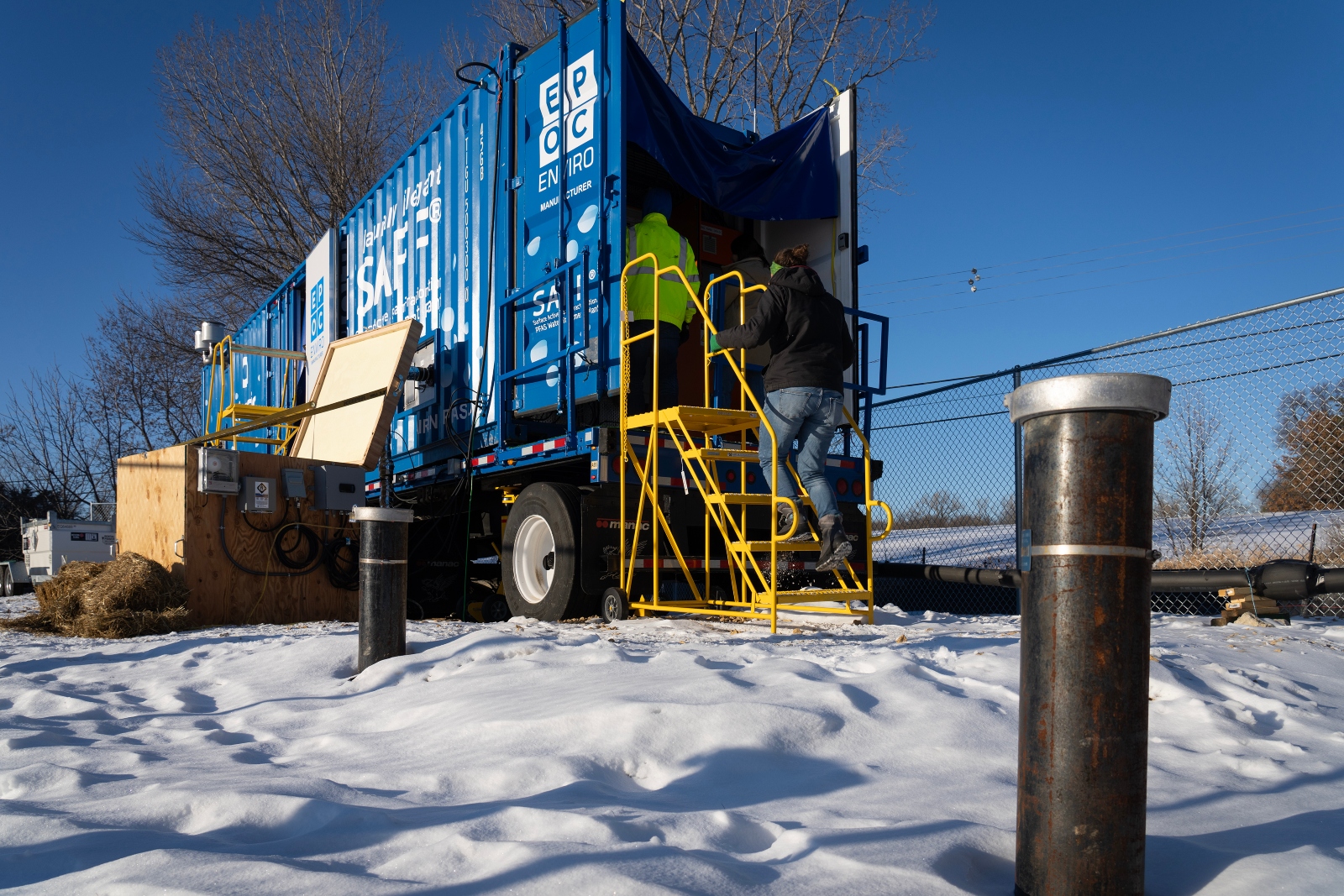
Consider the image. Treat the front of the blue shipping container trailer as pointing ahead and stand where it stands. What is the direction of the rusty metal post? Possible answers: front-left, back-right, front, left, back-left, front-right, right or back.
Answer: back-left

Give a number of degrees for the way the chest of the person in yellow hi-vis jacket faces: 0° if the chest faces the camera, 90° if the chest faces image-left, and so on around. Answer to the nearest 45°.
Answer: approximately 180°

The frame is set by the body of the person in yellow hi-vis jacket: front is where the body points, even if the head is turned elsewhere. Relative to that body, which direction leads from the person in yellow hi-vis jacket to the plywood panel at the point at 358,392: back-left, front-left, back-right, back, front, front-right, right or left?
front-left

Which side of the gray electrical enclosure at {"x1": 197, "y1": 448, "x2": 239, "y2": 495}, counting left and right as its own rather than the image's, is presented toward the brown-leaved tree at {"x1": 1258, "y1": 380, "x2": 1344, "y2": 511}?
left

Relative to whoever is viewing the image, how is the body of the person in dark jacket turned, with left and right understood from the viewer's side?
facing away from the viewer and to the left of the viewer

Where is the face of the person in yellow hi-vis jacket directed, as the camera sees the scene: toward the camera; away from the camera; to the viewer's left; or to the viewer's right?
away from the camera

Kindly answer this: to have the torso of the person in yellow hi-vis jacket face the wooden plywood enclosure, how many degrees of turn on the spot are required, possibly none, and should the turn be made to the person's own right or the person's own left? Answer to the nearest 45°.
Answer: approximately 90° to the person's own left

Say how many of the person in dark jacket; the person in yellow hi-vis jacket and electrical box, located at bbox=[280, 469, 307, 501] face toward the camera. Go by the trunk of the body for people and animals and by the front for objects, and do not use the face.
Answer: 1
